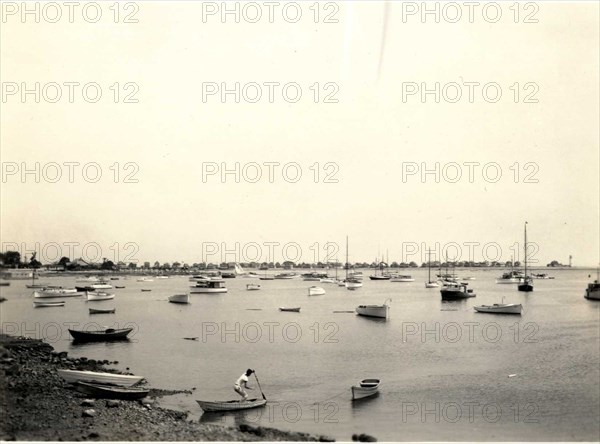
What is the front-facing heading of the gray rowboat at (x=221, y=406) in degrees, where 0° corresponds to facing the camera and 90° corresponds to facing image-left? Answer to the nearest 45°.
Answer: approximately 90°

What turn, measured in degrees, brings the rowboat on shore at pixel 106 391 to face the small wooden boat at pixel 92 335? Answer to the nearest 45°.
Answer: approximately 90° to its right

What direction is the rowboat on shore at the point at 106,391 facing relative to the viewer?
to the viewer's left

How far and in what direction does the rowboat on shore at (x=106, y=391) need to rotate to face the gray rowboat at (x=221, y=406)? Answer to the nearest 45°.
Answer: approximately 135° to its left
